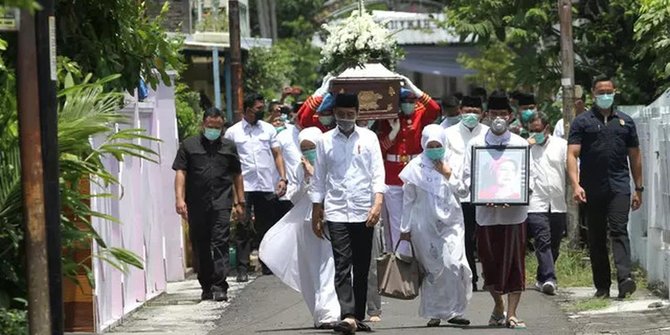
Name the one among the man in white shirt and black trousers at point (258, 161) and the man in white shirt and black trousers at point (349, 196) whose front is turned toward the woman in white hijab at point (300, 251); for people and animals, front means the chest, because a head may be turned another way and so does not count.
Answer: the man in white shirt and black trousers at point (258, 161)

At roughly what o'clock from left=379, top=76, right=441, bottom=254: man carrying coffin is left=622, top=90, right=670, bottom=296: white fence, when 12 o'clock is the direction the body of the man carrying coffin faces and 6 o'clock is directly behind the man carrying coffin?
The white fence is roughly at 9 o'clock from the man carrying coffin.

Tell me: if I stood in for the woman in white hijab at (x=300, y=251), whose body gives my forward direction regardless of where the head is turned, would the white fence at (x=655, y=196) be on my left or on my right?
on my left

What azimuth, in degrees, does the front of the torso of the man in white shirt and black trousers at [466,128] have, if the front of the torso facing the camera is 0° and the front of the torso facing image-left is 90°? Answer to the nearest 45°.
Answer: approximately 0°

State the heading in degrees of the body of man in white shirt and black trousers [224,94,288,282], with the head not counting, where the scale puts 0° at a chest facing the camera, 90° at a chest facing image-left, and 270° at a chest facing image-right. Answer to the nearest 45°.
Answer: approximately 0°

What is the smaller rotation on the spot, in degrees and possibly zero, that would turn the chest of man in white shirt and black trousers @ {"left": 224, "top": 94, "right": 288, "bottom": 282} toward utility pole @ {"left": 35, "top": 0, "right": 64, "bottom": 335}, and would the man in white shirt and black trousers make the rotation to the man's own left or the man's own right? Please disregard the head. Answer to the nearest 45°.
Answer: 0° — they already face it
